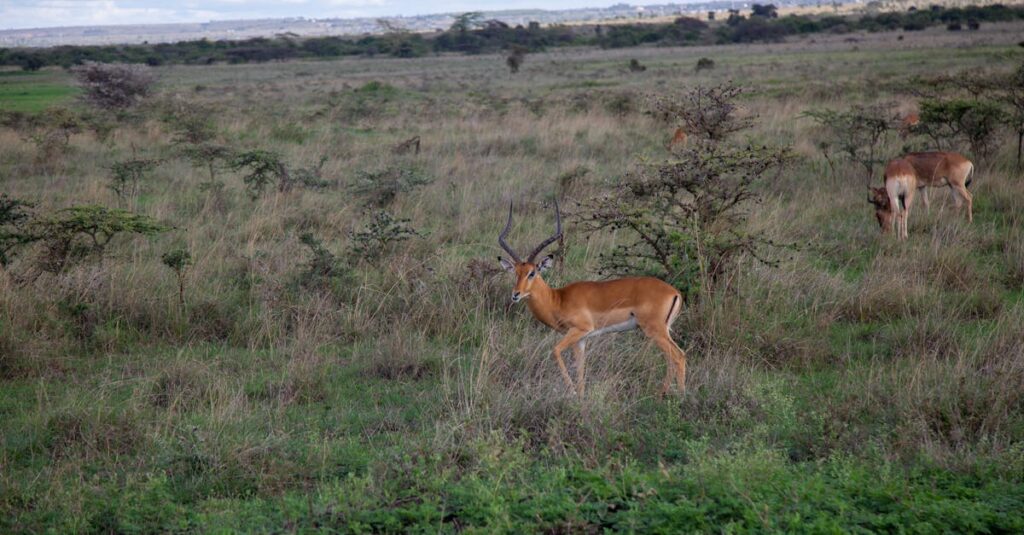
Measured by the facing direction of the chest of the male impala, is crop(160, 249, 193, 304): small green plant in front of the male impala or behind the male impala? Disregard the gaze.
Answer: in front

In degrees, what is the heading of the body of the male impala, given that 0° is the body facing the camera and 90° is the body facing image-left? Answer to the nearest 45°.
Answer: approximately 90°

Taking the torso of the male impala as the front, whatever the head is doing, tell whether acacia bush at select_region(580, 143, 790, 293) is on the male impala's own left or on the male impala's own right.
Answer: on the male impala's own right

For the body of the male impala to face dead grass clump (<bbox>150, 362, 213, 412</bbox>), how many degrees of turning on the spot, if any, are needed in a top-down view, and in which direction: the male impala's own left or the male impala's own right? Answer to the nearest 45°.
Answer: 0° — it already faces it

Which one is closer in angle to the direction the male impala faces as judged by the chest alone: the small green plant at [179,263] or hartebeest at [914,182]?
the small green plant

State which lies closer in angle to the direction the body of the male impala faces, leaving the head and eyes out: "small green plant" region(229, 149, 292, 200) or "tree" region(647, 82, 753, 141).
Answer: the small green plant

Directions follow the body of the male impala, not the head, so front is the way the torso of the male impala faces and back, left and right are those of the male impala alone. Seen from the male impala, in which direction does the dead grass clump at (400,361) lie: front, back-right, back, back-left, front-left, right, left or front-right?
front

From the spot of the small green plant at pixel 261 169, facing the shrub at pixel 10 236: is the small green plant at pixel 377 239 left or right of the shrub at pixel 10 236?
left
